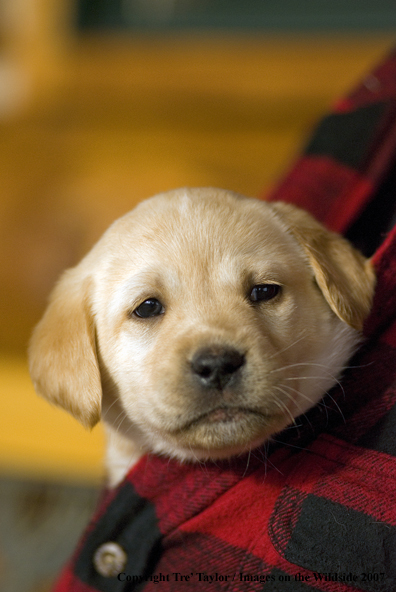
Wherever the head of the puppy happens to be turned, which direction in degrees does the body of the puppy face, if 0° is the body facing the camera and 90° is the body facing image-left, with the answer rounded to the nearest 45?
approximately 0°
